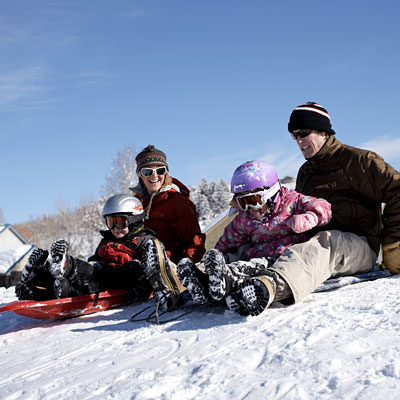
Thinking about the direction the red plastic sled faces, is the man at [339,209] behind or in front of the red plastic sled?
behind

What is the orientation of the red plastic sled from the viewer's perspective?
to the viewer's left

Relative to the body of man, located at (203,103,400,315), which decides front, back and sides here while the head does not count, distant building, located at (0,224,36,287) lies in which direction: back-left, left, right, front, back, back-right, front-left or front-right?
right

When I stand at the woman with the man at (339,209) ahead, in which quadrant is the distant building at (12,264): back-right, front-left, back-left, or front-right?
back-left

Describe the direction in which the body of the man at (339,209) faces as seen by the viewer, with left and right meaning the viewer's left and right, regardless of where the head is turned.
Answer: facing the viewer and to the left of the viewer

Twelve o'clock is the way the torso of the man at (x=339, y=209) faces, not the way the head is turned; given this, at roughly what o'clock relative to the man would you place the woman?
The woman is roughly at 2 o'clock from the man.

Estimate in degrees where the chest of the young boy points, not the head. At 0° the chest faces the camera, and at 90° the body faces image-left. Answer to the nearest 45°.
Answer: approximately 45°

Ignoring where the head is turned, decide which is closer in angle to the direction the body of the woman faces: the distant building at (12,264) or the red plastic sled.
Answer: the red plastic sled

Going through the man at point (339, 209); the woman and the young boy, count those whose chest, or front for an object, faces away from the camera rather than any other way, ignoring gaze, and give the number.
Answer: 0

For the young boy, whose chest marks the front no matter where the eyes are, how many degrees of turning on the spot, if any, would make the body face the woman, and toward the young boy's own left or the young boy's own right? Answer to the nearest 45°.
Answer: approximately 180°

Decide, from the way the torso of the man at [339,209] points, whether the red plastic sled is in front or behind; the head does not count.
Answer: in front
